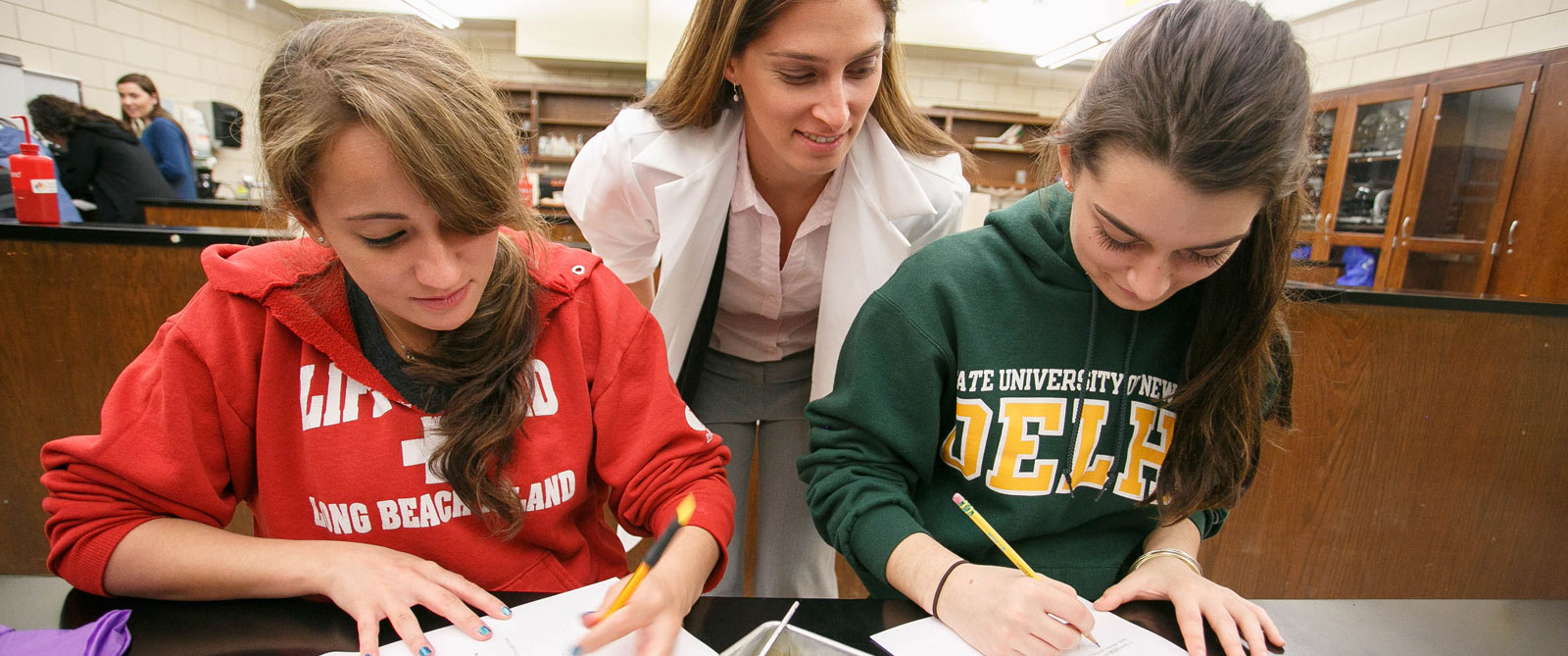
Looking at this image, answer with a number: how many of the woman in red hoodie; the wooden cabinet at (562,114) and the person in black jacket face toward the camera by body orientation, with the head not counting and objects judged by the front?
2

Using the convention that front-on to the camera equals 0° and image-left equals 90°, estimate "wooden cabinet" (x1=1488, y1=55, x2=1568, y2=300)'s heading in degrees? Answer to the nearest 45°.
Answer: approximately 45°

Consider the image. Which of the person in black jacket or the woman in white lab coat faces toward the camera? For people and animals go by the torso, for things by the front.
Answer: the woman in white lab coat

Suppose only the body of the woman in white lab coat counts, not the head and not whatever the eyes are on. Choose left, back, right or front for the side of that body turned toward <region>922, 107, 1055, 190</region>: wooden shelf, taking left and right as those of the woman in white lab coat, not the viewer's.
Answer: back

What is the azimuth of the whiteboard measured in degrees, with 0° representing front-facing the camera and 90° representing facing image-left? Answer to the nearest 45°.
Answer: approximately 315°

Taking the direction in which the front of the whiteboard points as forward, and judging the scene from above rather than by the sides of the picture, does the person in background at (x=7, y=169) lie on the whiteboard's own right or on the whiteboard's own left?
on the whiteboard's own right

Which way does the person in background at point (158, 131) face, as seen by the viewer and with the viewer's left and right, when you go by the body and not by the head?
facing the viewer and to the left of the viewer

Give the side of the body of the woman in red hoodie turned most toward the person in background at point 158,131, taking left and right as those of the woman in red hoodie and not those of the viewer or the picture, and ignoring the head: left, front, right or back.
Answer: back

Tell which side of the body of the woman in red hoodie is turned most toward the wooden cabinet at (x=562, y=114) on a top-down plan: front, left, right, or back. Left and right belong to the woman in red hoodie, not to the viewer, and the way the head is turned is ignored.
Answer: back

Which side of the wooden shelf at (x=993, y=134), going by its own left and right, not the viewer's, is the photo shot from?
front

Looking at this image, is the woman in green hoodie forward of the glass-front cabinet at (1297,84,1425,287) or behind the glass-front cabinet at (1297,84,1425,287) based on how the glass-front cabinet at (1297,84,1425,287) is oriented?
forward

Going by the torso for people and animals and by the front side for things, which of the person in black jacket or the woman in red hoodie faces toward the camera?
the woman in red hoodie

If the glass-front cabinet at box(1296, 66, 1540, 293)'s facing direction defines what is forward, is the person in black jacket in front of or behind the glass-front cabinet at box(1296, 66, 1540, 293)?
in front

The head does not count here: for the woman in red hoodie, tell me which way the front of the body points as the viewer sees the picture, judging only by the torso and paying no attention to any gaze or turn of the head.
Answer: toward the camera

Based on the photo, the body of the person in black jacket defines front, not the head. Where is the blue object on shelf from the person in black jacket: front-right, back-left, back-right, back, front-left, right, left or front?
back-left

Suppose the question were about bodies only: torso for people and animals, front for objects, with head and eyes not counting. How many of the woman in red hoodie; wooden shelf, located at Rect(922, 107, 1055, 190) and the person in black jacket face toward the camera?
2

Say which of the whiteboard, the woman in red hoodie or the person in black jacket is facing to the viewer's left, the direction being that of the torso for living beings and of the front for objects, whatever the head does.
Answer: the person in black jacket

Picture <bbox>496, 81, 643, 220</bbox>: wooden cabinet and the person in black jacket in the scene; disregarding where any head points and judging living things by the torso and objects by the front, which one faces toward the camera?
the wooden cabinet
